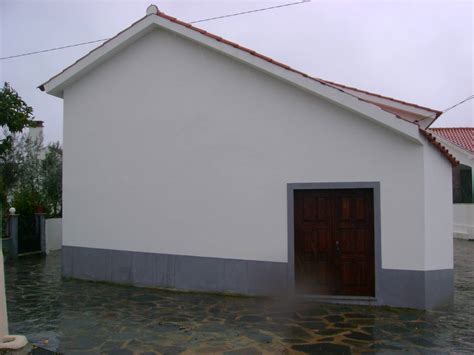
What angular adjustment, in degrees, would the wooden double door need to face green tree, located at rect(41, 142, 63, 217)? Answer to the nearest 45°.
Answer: approximately 135° to its right

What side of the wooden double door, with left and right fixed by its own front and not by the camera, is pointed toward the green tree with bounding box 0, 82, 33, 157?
right

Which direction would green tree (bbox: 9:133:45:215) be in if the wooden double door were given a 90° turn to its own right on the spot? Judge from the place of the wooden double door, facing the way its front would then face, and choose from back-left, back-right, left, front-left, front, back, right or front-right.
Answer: front-right

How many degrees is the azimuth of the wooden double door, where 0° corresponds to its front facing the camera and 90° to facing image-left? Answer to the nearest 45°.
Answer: approximately 0°
